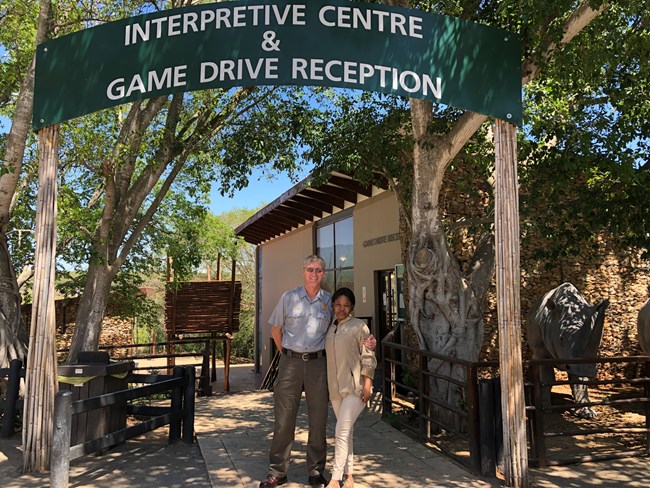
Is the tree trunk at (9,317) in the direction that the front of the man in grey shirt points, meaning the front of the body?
no

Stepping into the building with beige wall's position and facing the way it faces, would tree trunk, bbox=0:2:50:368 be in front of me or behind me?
in front

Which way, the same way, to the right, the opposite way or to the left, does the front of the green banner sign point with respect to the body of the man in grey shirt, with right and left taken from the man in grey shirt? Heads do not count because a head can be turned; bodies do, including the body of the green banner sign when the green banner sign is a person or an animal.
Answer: the same way

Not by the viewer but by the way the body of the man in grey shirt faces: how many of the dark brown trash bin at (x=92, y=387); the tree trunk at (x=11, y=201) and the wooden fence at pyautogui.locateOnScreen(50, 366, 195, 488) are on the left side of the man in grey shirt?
0

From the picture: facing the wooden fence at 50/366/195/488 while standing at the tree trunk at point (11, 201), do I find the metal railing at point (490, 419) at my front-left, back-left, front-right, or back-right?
front-left

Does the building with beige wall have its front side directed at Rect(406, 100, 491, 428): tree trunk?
no

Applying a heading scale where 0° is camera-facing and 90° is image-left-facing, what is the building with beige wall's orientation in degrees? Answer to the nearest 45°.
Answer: approximately 45°

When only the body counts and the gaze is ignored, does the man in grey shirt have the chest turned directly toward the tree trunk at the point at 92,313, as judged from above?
no

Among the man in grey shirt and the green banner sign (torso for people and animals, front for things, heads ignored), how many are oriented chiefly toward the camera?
2

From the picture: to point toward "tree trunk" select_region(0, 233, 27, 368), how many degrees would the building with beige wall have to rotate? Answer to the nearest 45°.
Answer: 0° — it already faces it

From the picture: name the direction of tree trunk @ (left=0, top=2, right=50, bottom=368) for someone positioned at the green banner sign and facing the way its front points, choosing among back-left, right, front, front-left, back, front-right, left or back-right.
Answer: back-right

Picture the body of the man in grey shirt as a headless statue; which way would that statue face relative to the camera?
toward the camera

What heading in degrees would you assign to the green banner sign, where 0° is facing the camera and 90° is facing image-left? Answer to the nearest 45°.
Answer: approximately 0°

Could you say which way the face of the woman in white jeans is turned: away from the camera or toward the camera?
toward the camera

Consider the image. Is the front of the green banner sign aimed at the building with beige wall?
no

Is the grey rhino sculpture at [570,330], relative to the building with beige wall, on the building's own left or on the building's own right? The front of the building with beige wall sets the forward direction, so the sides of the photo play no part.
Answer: on the building's own left

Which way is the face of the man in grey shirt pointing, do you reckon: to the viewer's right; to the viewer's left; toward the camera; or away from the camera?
toward the camera

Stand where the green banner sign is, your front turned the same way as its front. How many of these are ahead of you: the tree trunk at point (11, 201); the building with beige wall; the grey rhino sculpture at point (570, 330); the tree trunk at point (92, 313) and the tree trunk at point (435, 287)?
0

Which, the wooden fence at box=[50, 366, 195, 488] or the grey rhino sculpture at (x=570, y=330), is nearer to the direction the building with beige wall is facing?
the wooden fence

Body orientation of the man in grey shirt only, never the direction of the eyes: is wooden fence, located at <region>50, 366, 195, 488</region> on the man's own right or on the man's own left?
on the man's own right

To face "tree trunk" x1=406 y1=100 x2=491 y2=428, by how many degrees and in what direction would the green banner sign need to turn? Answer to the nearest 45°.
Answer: approximately 135° to its left
